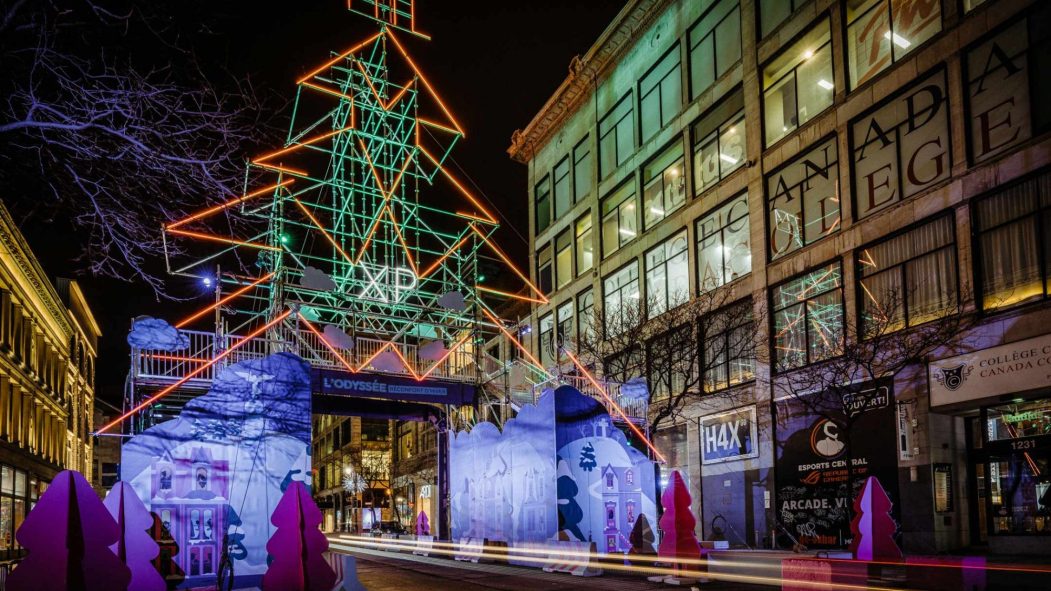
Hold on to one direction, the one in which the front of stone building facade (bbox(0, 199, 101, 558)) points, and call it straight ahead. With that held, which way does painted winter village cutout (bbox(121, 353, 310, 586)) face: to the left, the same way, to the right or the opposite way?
to the right

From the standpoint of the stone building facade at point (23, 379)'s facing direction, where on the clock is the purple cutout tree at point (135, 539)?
The purple cutout tree is roughly at 3 o'clock from the stone building facade.

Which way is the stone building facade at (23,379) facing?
to the viewer's right

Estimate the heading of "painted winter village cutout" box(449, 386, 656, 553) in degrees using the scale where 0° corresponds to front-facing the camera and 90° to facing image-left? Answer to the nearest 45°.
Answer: approximately 0°

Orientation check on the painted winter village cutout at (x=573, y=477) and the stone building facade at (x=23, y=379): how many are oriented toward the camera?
1

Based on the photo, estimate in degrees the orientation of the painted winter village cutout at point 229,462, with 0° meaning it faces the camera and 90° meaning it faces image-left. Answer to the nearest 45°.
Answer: approximately 0°

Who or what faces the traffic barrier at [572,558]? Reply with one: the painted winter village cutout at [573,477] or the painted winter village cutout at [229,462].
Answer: the painted winter village cutout at [573,477]

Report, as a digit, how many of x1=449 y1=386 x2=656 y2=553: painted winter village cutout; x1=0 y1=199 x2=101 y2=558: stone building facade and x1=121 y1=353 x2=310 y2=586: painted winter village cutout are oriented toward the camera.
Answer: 2

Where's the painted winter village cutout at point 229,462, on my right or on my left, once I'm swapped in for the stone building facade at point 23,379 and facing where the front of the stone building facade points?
on my right
